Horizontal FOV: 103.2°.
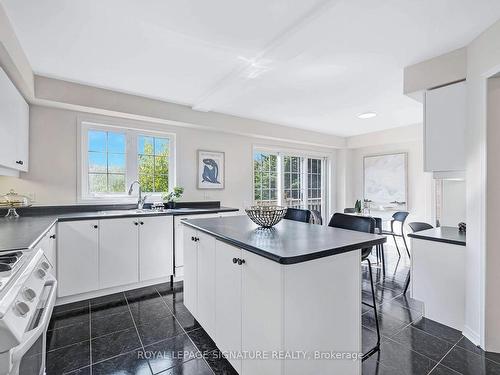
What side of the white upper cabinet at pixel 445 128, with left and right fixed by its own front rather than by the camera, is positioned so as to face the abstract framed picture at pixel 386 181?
right

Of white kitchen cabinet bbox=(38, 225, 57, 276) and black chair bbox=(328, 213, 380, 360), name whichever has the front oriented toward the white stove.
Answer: the black chair

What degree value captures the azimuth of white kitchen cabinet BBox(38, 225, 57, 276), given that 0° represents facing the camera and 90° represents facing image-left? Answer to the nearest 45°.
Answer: approximately 270°

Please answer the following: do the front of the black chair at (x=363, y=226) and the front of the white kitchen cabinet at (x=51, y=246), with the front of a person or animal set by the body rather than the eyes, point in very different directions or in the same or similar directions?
very different directions

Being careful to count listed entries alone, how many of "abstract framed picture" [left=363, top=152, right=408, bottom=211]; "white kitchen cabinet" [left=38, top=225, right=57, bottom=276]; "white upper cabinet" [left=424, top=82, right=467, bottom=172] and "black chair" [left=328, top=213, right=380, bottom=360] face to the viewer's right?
1

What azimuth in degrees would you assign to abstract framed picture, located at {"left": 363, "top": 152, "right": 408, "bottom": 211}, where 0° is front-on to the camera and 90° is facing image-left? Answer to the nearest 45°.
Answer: approximately 45°

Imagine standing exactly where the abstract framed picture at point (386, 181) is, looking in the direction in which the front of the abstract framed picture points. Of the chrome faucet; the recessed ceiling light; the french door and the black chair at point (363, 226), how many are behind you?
0

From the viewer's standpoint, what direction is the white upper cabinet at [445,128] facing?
to the viewer's left

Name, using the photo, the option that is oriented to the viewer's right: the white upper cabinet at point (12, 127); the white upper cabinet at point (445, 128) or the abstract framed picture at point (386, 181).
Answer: the white upper cabinet at point (12, 127)

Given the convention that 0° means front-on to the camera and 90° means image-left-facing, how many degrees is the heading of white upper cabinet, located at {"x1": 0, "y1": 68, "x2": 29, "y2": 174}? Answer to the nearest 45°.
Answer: approximately 270°

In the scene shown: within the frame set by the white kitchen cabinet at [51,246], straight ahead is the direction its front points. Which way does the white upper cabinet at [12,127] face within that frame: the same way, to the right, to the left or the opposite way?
the same way
